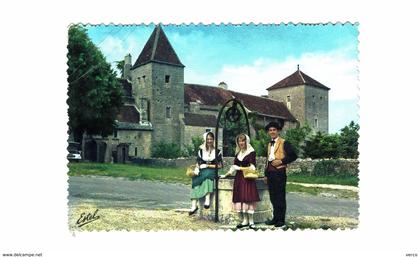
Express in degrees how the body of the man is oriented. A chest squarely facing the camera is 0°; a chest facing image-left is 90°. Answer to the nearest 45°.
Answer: approximately 45°

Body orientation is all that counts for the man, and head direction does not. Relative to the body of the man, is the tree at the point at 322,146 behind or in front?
behind

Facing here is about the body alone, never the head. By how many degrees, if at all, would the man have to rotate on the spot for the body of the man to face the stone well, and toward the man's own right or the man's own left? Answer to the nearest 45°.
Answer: approximately 45° to the man's own right
